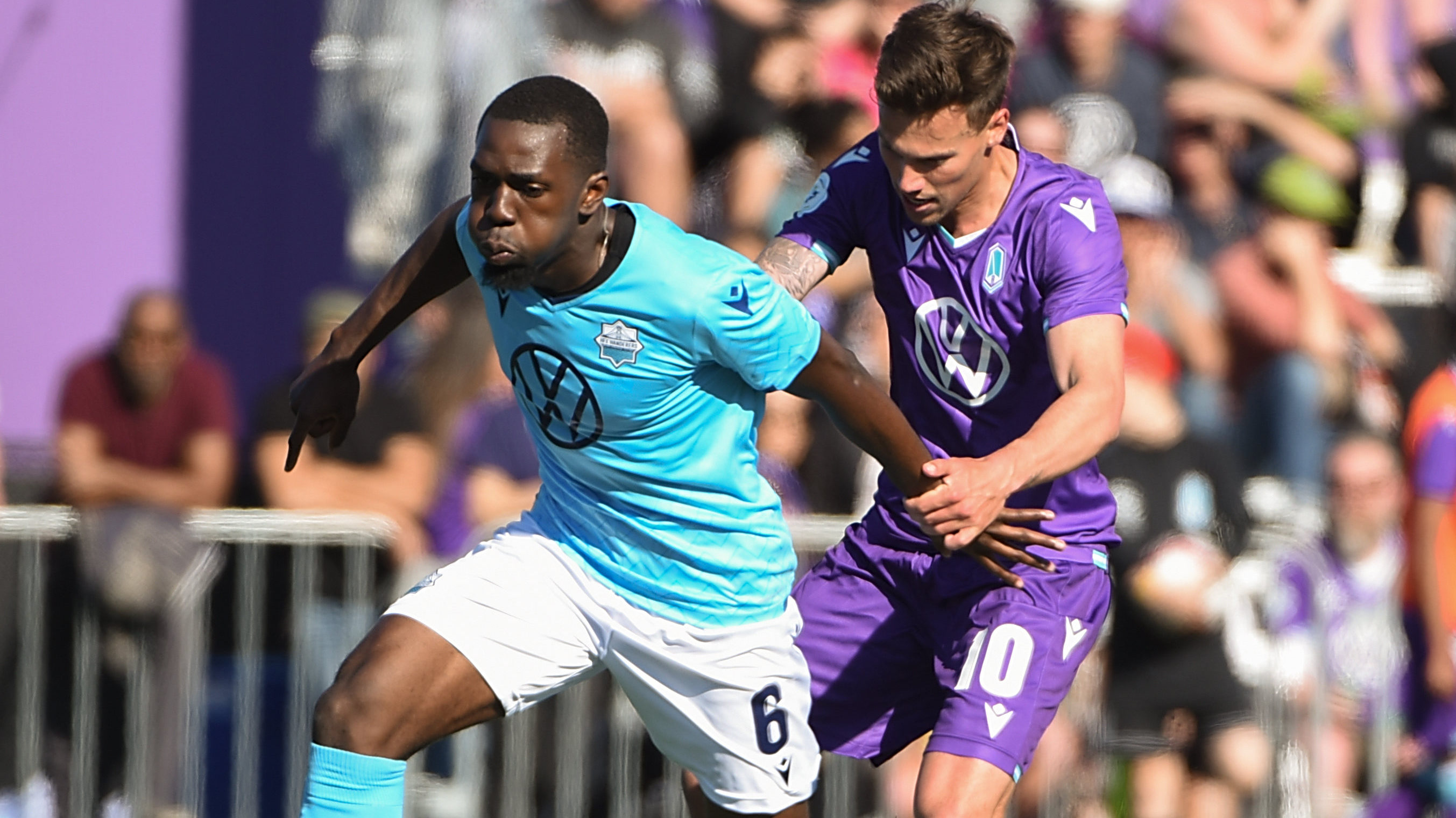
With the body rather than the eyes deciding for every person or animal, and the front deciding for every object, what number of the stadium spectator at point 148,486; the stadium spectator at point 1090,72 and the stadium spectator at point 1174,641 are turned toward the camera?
3

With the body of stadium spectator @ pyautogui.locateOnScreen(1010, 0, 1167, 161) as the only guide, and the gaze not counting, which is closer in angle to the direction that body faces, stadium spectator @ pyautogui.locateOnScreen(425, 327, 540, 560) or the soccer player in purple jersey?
the soccer player in purple jersey

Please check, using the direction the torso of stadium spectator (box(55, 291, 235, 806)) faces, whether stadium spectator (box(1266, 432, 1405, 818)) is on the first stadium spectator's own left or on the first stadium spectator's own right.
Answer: on the first stadium spectator's own left

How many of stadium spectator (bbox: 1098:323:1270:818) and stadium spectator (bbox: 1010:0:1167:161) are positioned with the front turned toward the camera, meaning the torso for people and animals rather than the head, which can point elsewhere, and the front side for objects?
2

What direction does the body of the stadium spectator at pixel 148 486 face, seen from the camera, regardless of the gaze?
toward the camera

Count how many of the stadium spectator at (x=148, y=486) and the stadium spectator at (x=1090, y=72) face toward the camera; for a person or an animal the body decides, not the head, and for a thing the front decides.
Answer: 2

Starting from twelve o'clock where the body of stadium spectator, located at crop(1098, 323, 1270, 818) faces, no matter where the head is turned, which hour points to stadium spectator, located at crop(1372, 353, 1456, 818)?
stadium spectator, located at crop(1372, 353, 1456, 818) is roughly at 8 o'clock from stadium spectator, located at crop(1098, 323, 1270, 818).

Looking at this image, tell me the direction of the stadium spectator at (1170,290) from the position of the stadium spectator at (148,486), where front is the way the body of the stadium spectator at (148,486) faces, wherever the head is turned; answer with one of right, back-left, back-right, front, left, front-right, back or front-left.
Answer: left

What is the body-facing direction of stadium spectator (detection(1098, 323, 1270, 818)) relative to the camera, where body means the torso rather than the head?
toward the camera

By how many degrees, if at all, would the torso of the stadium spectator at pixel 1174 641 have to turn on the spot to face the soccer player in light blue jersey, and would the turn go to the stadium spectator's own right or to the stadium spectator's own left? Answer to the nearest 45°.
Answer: approximately 45° to the stadium spectator's own right

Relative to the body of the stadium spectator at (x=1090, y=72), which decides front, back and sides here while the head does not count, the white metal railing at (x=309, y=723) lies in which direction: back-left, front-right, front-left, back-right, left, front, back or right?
front-right

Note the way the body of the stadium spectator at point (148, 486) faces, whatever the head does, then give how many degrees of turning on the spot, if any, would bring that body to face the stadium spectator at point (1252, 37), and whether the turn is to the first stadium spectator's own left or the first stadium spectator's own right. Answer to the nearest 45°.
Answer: approximately 90° to the first stadium spectator's own left

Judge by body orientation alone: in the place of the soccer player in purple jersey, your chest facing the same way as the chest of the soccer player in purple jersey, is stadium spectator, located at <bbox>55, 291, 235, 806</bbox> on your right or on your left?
on your right

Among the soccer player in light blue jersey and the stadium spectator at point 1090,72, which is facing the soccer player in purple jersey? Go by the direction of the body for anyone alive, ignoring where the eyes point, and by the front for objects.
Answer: the stadium spectator

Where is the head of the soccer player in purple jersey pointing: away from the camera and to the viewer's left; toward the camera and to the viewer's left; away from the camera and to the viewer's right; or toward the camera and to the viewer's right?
toward the camera and to the viewer's left
